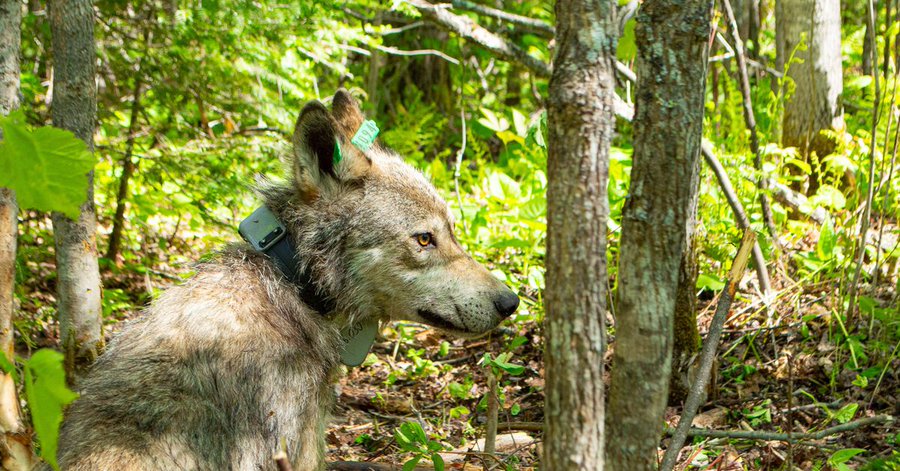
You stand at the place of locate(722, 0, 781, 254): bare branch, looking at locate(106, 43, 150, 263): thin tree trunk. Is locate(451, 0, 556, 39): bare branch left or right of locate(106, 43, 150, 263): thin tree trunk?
right

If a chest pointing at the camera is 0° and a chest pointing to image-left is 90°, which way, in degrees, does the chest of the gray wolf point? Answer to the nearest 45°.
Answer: approximately 270°

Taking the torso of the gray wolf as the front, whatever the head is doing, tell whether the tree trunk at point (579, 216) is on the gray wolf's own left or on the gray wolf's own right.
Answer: on the gray wolf's own right

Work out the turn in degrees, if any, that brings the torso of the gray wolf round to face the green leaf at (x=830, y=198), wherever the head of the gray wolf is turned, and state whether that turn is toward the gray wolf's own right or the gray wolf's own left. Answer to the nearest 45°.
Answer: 0° — it already faces it

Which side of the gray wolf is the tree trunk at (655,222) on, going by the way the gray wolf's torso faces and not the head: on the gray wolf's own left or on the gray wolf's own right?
on the gray wolf's own right
